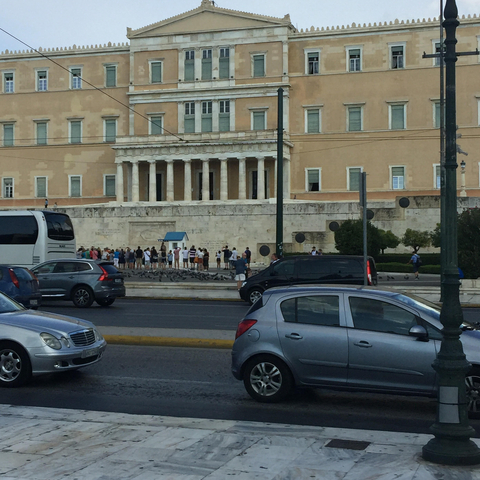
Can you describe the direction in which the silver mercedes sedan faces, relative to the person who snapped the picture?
facing the viewer and to the right of the viewer

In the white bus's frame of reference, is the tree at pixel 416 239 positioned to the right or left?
on its right

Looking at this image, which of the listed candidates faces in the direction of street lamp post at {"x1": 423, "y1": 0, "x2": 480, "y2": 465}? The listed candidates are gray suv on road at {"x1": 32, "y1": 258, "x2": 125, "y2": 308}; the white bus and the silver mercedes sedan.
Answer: the silver mercedes sedan

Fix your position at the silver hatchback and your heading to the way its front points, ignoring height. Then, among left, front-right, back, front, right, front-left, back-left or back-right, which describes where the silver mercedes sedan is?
back

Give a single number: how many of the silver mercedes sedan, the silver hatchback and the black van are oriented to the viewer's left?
1

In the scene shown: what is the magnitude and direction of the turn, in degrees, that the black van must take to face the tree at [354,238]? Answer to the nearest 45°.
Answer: approximately 90° to its right

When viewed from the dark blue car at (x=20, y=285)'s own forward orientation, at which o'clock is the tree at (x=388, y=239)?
The tree is roughly at 3 o'clock from the dark blue car.

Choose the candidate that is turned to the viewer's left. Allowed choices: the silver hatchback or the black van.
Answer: the black van

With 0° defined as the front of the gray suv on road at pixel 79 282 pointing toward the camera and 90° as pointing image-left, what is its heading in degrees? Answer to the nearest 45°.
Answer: approximately 135°

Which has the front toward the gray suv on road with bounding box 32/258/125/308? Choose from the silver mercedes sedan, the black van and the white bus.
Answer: the black van

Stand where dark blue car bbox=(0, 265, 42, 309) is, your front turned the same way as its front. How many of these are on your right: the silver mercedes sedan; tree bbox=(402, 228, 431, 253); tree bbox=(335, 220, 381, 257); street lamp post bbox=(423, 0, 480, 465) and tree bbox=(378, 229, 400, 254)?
3

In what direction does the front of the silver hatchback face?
to the viewer's right

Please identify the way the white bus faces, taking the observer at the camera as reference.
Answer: facing away from the viewer and to the left of the viewer

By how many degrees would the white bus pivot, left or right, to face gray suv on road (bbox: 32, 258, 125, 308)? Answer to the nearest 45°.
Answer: approximately 135° to its left

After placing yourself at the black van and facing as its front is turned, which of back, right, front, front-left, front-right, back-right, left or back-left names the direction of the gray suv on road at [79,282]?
front

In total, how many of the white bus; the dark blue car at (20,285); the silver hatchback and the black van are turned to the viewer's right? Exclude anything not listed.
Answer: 1

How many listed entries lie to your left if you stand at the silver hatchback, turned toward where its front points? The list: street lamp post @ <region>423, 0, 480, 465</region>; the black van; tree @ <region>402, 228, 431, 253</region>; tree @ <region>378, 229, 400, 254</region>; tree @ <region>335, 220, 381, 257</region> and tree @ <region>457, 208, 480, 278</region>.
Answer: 5

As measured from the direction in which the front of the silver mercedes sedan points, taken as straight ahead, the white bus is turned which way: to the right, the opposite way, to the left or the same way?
the opposite way

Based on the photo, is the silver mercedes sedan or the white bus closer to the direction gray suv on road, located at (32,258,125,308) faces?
the white bus

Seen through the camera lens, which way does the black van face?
facing to the left of the viewer

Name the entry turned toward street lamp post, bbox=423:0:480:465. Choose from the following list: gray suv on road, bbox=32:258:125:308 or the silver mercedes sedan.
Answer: the silver mercedes sedan
